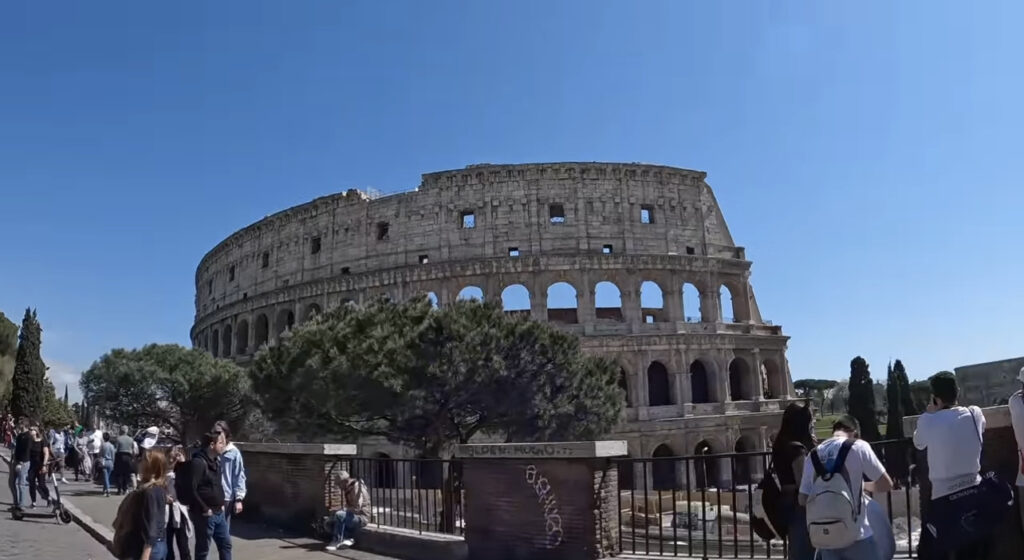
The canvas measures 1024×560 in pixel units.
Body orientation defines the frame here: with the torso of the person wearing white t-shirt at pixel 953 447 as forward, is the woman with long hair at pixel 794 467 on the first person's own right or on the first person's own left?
on the first person's own left

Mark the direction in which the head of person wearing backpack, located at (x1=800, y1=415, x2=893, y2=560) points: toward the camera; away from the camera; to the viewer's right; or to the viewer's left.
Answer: away from the camera

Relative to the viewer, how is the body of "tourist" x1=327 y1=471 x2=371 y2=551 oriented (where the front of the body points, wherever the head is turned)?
to the viewer's left

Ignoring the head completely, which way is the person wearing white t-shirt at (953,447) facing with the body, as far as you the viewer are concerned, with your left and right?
facing away from the viewer and to the left of the viewer

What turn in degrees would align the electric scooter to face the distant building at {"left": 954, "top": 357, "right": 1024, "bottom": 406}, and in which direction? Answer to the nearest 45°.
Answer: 0° — it already faces it

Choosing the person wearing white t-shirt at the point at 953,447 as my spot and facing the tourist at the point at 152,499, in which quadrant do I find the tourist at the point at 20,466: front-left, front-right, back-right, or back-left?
front-right

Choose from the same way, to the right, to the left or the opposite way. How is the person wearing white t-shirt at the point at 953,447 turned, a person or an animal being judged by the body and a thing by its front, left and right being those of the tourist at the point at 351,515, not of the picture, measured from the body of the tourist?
to the right

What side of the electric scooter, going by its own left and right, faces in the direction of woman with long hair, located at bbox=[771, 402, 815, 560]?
front
